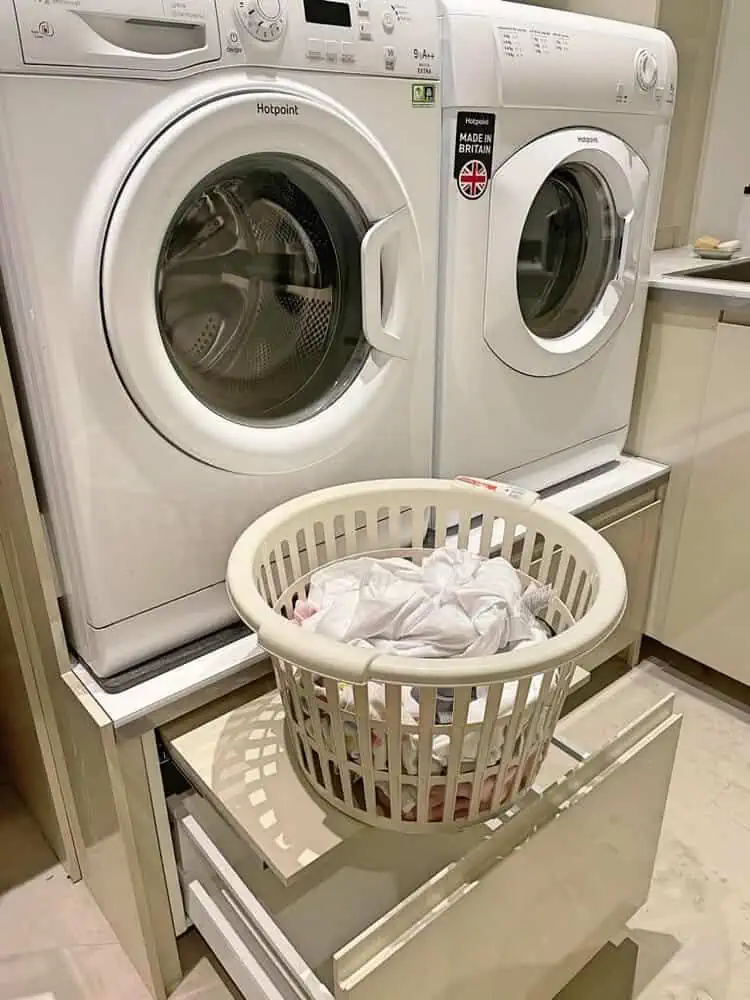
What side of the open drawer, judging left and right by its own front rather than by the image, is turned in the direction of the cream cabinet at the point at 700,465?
left

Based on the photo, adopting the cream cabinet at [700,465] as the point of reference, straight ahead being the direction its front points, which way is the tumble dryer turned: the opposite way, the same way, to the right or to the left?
to the left

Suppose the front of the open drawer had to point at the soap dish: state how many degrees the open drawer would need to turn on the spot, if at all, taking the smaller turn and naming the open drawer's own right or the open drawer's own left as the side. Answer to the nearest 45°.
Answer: approximately 90° to the open drawer's own left

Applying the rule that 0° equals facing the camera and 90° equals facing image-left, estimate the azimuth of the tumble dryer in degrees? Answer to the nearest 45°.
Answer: approximately 315°

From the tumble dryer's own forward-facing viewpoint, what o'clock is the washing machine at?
The washing machine is roughly at 3 o'clock from the tumble dryer.

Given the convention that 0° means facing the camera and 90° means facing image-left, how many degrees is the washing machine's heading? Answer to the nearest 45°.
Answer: approximately 315°

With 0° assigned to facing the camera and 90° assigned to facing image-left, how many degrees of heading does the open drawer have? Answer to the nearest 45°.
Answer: approximately 315°

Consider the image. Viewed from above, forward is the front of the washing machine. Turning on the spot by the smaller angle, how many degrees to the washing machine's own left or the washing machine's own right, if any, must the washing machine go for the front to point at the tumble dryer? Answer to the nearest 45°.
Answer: approximately 90° to the washing machine's own left
